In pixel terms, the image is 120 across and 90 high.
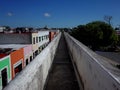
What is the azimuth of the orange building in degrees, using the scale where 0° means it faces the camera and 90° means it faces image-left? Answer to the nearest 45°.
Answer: approximately 315°
